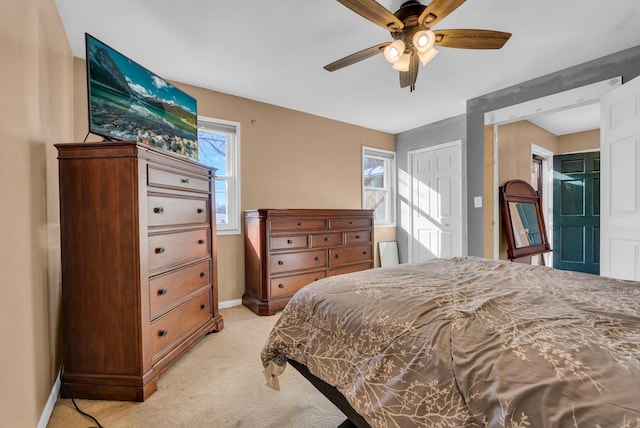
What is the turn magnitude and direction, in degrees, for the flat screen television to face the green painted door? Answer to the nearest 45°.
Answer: approximately 45° to its left

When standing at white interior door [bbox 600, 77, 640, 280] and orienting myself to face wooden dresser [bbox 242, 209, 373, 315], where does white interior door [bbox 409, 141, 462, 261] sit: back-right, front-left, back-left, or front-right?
front-right

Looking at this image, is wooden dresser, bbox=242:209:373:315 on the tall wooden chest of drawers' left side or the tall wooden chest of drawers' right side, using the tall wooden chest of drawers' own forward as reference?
on its left

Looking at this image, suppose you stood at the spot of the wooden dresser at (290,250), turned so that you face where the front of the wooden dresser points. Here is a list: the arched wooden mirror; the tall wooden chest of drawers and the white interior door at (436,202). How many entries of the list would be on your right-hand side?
1

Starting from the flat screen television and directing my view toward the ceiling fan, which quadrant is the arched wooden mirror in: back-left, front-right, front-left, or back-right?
front-left

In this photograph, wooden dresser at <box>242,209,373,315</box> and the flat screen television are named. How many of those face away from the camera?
0

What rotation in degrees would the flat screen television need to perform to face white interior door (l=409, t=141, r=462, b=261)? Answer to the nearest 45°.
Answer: approximately 45° to its left

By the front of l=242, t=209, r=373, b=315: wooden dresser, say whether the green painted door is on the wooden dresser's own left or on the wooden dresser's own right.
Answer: on the wooden dresser's own left

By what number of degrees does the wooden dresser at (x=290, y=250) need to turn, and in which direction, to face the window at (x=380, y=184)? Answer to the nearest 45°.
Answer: approximately 90° to its left

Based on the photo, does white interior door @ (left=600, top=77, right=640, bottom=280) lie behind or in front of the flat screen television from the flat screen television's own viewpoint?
in front

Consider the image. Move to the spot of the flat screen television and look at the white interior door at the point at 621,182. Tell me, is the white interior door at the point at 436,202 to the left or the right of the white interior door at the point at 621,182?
left

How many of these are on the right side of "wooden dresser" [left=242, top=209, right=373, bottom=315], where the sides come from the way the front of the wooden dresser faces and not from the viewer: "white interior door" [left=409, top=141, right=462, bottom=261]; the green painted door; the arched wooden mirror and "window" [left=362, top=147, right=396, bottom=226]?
0

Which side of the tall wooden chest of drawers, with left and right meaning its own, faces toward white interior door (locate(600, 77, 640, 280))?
front

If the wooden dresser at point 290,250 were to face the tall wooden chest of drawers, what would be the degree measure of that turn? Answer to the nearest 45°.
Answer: approximately 90° to its right

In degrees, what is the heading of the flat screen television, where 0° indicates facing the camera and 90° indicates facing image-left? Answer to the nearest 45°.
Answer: approximately 315°

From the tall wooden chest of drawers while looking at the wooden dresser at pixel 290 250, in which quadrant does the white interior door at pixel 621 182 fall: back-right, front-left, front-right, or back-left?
front-right

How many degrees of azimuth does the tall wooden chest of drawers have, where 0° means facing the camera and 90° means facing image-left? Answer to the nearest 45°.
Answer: approximately 315°

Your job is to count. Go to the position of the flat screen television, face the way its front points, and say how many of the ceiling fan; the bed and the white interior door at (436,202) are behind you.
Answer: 0

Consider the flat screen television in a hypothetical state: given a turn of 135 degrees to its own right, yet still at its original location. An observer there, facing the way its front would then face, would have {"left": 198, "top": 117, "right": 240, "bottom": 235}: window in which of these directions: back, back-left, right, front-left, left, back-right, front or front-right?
back-right
